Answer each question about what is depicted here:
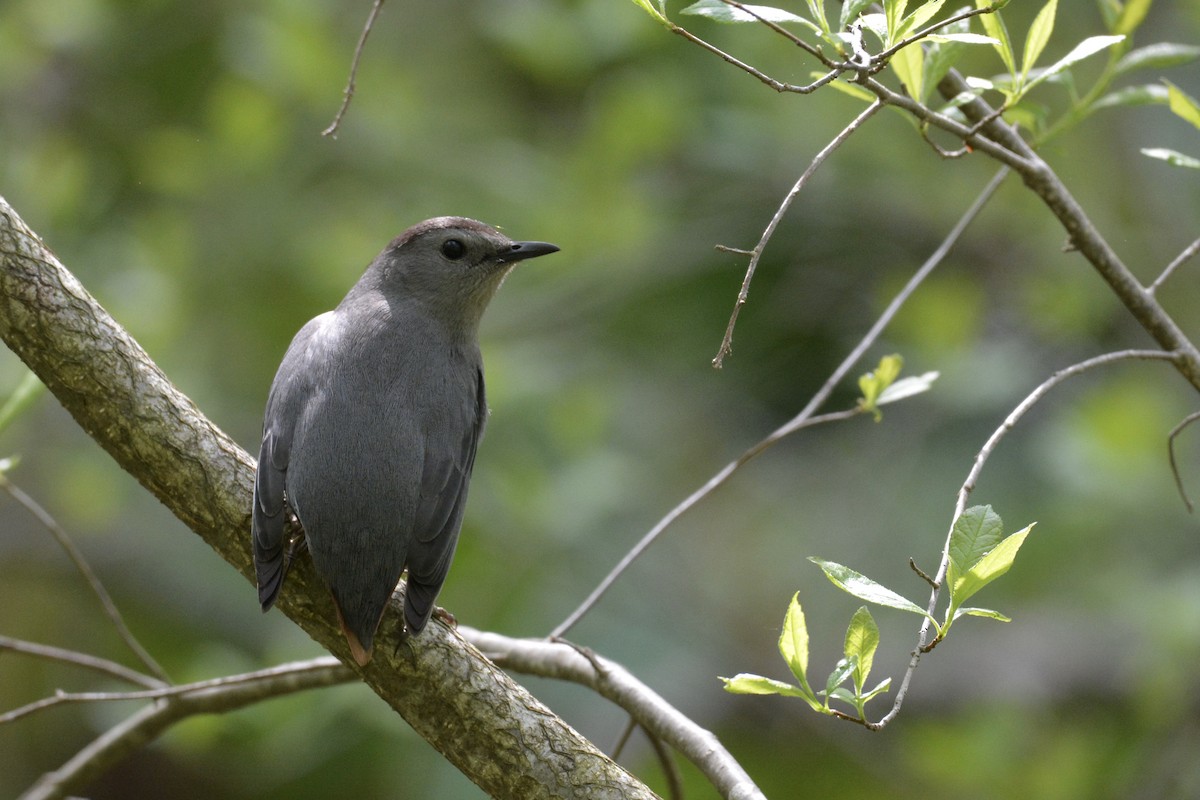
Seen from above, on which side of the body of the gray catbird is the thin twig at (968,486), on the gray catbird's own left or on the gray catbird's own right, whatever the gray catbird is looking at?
on the gray catbird's own right

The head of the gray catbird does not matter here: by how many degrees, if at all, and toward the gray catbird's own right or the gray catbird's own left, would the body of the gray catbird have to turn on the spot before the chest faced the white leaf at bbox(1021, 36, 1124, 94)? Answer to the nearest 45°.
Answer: approximately 90° to the gray catbird's own right

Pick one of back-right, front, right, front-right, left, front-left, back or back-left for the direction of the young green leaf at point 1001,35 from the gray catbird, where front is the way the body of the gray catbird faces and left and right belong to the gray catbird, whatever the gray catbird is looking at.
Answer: right

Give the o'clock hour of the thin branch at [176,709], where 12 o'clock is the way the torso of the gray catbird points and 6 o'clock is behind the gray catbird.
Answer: The thin branch is roughly at 8 o'clock from the gray catbird.

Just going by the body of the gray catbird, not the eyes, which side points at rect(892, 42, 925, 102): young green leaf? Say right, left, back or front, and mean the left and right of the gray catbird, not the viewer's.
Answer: right

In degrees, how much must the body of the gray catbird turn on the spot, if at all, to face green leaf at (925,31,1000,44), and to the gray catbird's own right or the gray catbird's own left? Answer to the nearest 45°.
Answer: approximately 90° to the gray catbird's own right

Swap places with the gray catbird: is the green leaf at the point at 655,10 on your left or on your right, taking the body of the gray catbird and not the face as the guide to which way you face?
on your right

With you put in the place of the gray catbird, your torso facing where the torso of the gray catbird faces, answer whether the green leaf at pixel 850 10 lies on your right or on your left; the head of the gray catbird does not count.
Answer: on your right

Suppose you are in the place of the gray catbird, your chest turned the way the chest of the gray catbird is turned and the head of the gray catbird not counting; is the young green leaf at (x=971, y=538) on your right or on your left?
on your right

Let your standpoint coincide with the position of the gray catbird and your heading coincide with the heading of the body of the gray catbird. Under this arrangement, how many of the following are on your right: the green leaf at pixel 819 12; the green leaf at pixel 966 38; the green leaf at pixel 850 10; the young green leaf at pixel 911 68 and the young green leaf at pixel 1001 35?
5

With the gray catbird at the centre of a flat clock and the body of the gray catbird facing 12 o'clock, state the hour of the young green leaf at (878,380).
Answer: The young green leaf is roughly at 2 o'clock from the gray catbird.

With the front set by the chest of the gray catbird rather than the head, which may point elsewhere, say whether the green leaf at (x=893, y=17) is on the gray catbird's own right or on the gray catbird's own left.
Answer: on the gray catbird's own right

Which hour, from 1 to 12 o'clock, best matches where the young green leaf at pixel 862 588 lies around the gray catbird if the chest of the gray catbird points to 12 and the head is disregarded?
The young green leaf is roughly at 4 o'clock from the gray catbird.

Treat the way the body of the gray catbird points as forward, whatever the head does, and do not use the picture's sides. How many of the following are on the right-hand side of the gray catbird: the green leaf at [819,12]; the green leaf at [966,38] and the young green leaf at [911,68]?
3

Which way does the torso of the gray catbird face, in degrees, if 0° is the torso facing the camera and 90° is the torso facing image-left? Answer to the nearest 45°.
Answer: approximately 225°

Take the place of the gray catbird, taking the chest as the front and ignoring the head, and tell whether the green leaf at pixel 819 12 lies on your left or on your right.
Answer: on your right
